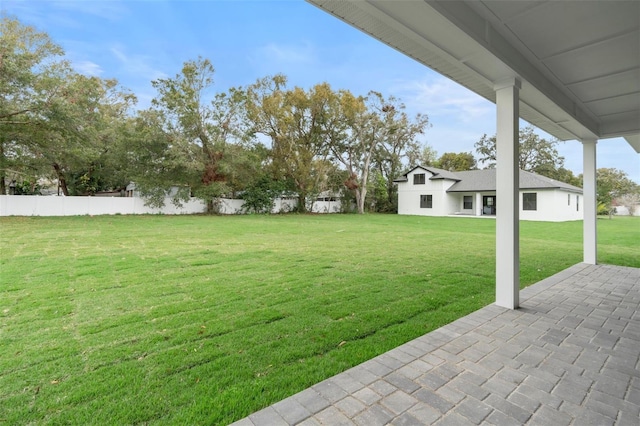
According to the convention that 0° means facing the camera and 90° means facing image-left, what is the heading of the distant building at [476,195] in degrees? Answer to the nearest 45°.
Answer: approximately 0°

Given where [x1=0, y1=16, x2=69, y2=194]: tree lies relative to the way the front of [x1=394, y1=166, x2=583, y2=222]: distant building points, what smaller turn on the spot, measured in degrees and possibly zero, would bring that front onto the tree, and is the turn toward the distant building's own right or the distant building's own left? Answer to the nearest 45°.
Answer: approximately 45° to the distant building's own right

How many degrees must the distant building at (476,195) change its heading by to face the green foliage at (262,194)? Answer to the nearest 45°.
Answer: approximately 45° to its right

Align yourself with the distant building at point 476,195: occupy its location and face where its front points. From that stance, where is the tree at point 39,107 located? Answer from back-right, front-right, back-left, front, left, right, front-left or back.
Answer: front-right

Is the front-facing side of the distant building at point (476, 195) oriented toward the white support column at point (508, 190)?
yes

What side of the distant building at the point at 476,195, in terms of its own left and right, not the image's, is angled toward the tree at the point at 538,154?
back

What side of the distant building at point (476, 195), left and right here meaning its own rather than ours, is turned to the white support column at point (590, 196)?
front

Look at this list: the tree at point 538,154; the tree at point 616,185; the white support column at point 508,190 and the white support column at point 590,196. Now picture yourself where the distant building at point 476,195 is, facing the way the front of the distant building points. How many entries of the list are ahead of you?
2

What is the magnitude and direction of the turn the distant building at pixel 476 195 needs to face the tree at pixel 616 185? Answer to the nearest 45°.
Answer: approximately 135° to its left

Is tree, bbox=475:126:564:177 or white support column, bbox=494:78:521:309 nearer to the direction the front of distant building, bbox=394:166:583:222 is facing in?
the white support column

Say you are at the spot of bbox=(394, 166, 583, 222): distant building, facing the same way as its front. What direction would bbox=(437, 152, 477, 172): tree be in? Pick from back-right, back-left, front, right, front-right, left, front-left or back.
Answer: back

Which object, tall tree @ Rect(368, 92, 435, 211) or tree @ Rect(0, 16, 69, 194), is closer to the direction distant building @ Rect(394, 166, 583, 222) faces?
the tree

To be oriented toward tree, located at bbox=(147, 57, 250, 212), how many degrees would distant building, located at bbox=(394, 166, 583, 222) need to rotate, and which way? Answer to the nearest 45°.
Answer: approximately 45° to its right
